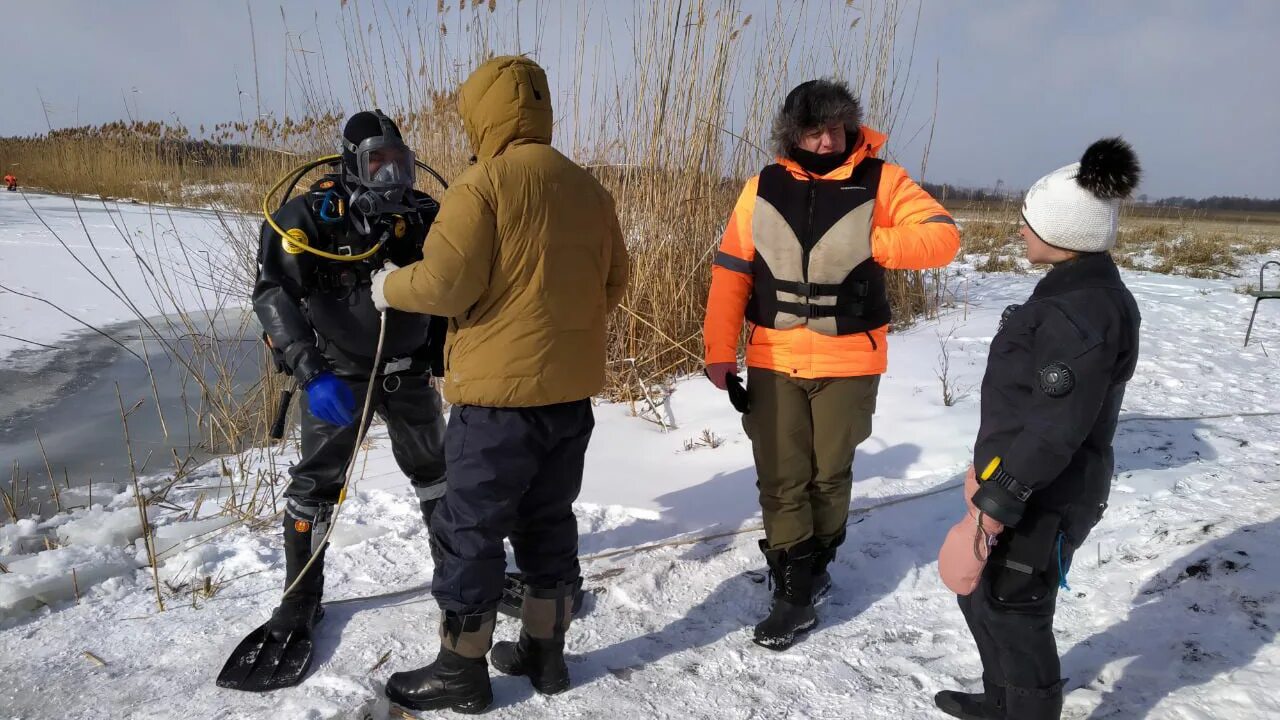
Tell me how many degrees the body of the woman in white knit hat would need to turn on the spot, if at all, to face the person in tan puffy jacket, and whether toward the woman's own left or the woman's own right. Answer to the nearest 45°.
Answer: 0° — they already face them

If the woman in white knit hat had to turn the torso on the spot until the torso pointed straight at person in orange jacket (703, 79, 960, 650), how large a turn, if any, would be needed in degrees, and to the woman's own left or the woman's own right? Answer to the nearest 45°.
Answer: approximately 45° to the woman's own right

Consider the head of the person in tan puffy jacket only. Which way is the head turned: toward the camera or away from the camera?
away from the camera

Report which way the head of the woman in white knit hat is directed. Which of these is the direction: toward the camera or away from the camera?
away from the camera

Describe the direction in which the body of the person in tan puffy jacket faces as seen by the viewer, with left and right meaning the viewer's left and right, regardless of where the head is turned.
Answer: facing away from the viewer and to the left of the viewer

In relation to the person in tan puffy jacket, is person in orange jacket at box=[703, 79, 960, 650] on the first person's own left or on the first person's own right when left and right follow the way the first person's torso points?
on the first person's own right

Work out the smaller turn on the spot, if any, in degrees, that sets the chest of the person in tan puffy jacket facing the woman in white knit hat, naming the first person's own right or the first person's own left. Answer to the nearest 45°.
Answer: approximately 135° to the first person's own right

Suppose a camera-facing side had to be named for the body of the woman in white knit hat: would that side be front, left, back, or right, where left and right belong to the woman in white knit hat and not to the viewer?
left
